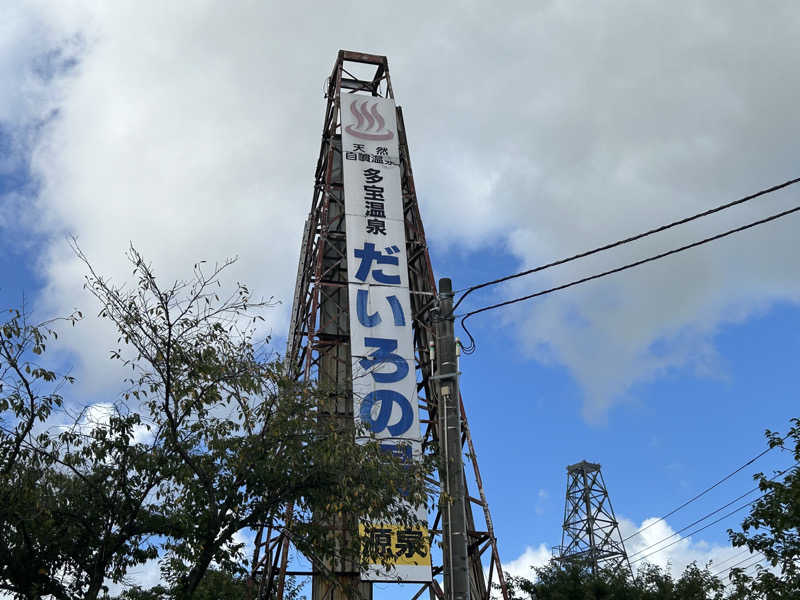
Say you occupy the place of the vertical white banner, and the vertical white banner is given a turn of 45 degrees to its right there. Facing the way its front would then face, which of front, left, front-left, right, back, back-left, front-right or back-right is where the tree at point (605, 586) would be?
back

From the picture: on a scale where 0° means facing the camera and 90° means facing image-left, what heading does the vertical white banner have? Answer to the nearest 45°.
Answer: approximately 0°
